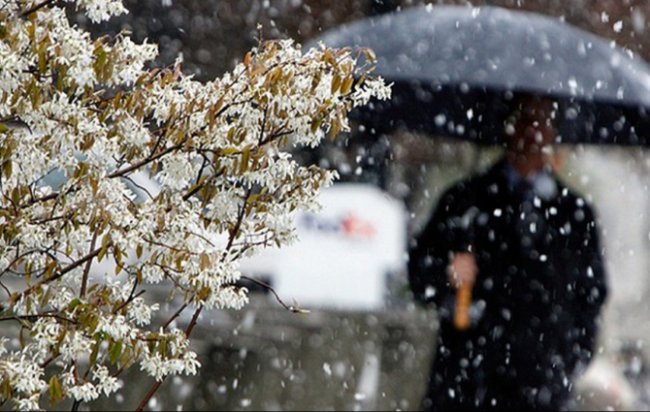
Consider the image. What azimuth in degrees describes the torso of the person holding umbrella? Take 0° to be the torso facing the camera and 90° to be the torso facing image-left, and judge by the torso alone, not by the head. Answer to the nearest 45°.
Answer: approximately 0°
